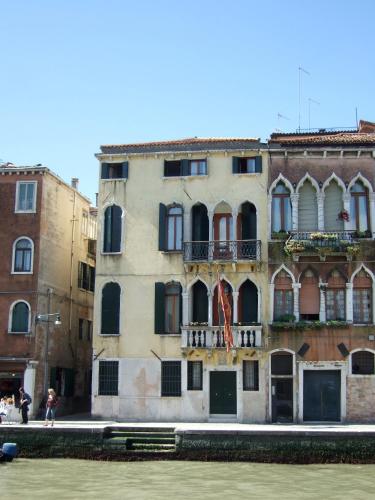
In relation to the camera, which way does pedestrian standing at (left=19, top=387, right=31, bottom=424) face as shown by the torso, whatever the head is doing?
to the viewer's left

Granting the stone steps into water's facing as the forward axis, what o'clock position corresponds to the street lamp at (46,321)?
The street lamp is roughly at 5 o'clock from the stone steps into water.

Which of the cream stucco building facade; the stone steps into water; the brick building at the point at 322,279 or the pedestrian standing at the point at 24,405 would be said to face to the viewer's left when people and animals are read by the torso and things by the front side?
the pedestrian standing

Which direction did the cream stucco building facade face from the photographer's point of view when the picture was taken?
facing the viewer

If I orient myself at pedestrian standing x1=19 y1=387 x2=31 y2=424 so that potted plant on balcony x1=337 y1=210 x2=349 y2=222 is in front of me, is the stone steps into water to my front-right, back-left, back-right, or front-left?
front-right

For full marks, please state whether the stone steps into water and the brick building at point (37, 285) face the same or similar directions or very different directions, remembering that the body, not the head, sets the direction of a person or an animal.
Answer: same or similar directions

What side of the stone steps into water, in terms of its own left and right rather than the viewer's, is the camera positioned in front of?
front

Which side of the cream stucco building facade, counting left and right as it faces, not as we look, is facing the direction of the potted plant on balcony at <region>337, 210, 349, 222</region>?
left

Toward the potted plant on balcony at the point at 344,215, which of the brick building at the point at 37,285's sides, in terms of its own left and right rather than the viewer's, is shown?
left

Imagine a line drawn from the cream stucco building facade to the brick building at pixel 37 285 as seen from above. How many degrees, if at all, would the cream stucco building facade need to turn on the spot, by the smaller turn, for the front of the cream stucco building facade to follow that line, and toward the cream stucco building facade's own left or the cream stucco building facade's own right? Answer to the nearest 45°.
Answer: approximately 90° to the cream stucco building facade's own right

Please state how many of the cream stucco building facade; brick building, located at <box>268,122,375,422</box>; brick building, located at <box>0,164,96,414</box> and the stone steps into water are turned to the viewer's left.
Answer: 0

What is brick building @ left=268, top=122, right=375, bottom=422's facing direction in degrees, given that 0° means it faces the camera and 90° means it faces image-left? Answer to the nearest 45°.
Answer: approximately 0°

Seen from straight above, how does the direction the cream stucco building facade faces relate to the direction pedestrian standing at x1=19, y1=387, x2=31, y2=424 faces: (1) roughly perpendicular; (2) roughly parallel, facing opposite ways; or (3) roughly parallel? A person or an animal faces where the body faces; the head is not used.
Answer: roughly perpendicular
